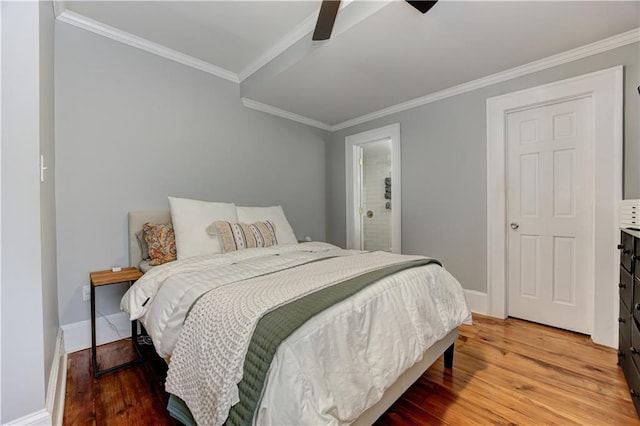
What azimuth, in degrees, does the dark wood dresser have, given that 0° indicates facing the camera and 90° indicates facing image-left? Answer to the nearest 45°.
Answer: approximately 90°

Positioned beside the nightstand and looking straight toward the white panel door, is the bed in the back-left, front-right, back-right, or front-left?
front-right

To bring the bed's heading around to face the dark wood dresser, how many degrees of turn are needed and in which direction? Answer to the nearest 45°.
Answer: approximately 45° to its left

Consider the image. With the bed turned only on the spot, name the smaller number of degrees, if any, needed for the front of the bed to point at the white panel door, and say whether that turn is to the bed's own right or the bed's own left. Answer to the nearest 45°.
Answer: approximately 90° to the bed's own left

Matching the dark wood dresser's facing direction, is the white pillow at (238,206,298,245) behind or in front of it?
in front

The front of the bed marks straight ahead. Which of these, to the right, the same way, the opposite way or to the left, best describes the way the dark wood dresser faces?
the opposite way

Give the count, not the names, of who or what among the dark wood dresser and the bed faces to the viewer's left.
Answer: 1
